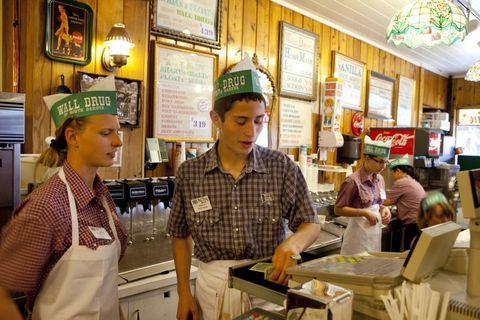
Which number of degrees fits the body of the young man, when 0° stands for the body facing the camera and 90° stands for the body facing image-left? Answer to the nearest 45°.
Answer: approximately 0°

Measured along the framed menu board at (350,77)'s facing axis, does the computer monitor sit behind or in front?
in front

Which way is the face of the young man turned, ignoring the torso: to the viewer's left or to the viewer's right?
to the viewer's right

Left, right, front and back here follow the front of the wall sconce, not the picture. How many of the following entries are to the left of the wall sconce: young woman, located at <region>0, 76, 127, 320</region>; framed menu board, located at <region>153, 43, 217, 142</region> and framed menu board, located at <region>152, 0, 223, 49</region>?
2

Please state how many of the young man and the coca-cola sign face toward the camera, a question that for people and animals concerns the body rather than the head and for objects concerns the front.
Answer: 2

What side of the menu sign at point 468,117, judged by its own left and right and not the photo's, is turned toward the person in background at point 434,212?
front

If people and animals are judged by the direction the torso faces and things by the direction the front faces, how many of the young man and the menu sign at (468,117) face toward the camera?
2

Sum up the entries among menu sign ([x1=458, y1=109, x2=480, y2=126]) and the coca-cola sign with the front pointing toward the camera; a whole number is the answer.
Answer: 2

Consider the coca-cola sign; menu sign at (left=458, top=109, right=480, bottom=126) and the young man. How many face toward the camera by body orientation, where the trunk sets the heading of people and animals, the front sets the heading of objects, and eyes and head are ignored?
3
